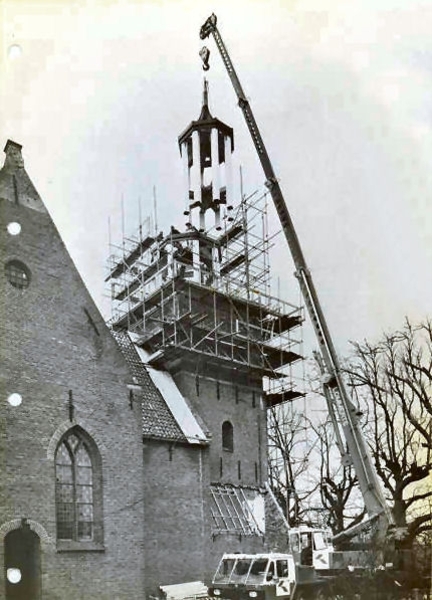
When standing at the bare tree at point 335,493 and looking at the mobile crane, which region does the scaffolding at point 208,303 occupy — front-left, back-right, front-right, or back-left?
front-right

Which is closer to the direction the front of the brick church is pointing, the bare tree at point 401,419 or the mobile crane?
the mobile crane

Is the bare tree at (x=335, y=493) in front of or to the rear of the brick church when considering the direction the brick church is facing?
to the rear

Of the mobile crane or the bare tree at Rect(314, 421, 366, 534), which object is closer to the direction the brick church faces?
the mobile crane

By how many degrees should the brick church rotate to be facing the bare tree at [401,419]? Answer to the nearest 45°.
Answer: approximately 135° to its left

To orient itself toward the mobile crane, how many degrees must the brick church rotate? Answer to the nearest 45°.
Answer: approximately 45° to its left

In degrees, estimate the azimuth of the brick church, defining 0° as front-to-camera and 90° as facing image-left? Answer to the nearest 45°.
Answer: approximately 0°
